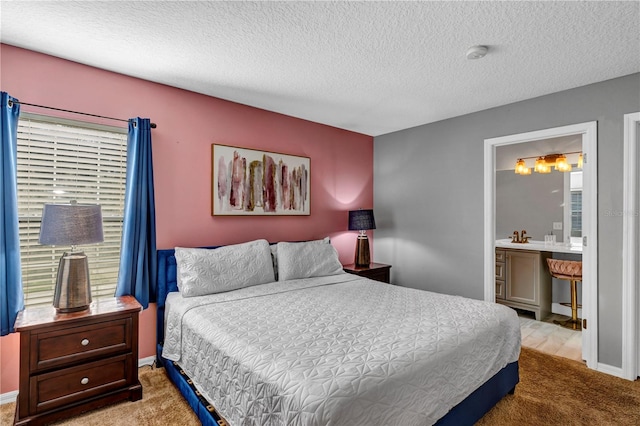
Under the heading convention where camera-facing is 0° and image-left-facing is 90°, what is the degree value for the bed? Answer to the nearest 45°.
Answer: approximately 315°

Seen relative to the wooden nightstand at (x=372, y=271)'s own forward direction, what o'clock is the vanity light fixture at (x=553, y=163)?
The vanity light fixture is roughly at 10 o'clock from the wooden nightstand.

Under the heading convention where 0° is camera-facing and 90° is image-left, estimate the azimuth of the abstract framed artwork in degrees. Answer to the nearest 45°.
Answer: approximately 315°

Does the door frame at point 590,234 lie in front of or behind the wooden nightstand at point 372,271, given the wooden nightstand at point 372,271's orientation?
in front

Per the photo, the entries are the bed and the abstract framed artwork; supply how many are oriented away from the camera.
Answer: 0

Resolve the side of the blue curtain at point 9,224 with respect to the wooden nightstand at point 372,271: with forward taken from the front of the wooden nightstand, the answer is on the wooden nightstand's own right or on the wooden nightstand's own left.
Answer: on the wooden nightstand's own right

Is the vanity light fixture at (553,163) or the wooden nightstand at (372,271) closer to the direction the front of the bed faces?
the vanity light fixture

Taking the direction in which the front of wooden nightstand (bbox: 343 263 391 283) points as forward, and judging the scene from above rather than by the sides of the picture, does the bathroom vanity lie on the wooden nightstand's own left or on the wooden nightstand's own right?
on the wooden nightstand's own left

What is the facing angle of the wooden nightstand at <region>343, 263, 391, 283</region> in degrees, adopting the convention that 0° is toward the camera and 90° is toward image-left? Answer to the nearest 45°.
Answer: approximately 315°

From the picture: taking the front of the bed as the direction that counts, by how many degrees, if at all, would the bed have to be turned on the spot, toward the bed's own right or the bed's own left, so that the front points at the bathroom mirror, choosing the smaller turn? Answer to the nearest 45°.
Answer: approximately 90° to the bed's own left

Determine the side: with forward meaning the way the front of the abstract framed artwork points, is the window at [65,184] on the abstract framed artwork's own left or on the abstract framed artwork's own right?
on the abstract framed artwork's own right

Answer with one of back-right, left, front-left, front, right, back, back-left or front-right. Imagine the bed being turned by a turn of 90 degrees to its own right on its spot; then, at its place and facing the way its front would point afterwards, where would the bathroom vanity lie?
back

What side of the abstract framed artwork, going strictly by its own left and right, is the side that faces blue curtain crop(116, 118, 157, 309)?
right

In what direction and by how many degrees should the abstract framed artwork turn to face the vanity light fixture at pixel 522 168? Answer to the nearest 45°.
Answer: approximately 45° to its left

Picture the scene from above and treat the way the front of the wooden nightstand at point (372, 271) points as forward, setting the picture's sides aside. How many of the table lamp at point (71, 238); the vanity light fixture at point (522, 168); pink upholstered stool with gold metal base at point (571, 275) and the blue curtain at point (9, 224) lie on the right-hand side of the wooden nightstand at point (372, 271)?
2

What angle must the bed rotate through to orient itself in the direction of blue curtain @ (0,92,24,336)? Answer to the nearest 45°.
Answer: approximately 135° to its right
